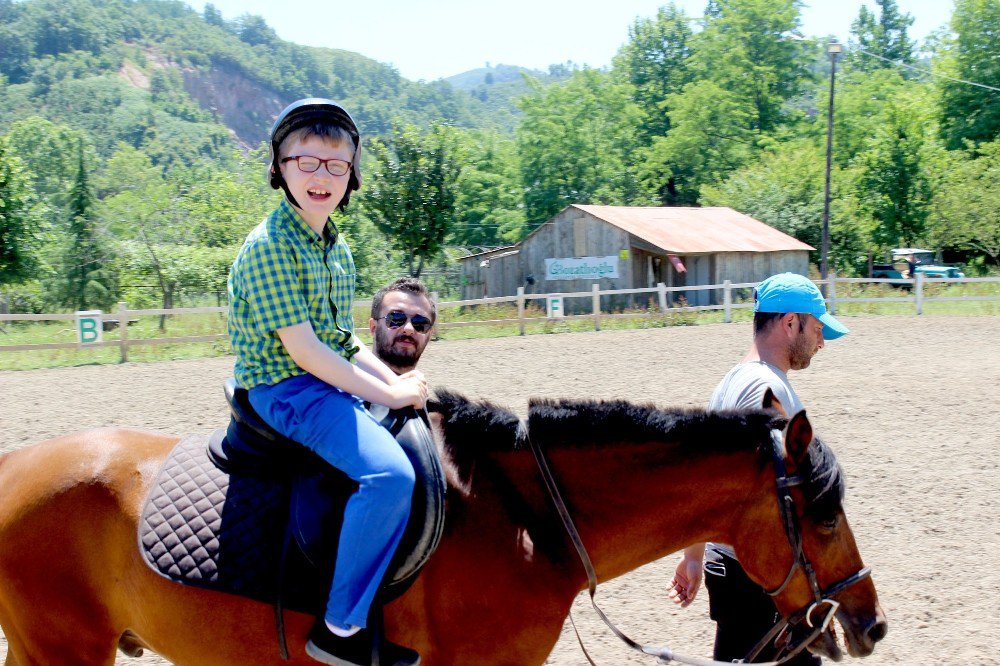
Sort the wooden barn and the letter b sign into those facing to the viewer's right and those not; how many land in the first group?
0

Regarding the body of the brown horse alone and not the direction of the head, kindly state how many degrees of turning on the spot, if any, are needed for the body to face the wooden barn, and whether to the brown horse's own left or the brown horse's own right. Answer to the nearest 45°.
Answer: approximately 90° to the brown horse's own left

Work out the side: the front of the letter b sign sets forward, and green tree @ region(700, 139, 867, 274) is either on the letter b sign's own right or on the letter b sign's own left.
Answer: on the letter b sign's own left

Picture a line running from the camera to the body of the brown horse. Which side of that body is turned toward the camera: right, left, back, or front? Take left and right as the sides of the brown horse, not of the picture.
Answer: right

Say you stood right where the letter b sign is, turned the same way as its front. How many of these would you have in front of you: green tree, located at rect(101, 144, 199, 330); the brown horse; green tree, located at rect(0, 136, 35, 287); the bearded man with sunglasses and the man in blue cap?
3

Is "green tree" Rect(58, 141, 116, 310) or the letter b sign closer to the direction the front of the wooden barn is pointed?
the letter b sign

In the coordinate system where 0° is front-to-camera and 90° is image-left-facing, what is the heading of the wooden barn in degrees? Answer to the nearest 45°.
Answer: approximately 45°

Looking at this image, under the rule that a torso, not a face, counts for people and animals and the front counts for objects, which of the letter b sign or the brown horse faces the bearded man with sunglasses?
the letter b sign
